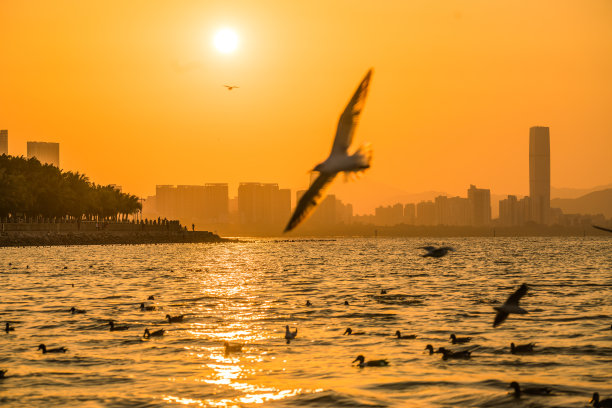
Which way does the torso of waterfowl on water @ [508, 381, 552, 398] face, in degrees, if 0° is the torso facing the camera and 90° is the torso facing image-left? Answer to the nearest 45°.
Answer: approximately 90°

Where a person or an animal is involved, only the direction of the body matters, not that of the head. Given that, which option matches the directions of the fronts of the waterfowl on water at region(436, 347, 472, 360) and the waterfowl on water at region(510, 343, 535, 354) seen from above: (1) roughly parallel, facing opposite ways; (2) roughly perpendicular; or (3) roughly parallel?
roughly parallel

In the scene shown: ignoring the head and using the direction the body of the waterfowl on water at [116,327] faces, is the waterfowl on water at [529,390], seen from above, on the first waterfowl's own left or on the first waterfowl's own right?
on the first waterfowl's own left

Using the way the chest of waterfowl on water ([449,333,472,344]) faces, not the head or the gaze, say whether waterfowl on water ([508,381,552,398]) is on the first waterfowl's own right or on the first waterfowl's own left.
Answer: on the first waterfowl's own left

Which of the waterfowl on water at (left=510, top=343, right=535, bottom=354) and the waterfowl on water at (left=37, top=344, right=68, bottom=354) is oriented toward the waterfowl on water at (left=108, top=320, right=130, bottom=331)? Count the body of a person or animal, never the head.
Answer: the waterfowl on water at (left=510, top=343, right=535, bottom=354)

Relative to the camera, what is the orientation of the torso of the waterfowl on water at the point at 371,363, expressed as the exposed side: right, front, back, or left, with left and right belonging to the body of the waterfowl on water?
left

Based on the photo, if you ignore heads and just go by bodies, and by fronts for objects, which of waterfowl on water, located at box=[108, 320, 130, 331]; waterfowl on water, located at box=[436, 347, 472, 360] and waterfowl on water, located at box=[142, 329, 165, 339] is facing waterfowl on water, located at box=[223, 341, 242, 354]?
waterfowl on water, located at box=[436, 347, 472, 360]

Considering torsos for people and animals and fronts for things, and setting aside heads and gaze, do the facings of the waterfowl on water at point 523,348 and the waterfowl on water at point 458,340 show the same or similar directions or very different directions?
same or similar directions

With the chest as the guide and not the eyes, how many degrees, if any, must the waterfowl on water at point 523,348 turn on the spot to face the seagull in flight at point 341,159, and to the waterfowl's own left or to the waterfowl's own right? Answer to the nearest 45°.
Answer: approximately 90° to the waterfowl's own left

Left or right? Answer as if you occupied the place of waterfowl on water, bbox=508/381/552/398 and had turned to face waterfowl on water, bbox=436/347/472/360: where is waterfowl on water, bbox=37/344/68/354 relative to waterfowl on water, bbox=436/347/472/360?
left

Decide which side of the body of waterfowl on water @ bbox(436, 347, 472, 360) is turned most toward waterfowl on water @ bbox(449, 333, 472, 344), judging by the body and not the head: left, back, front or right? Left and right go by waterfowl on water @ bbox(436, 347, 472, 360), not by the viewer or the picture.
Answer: right

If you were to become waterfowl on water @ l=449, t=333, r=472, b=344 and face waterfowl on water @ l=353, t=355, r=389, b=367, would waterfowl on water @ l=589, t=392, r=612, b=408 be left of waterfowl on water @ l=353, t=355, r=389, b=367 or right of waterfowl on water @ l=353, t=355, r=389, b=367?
left

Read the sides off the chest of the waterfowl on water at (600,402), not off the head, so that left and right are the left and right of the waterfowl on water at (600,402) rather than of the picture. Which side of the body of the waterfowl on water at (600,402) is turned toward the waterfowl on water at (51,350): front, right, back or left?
front
